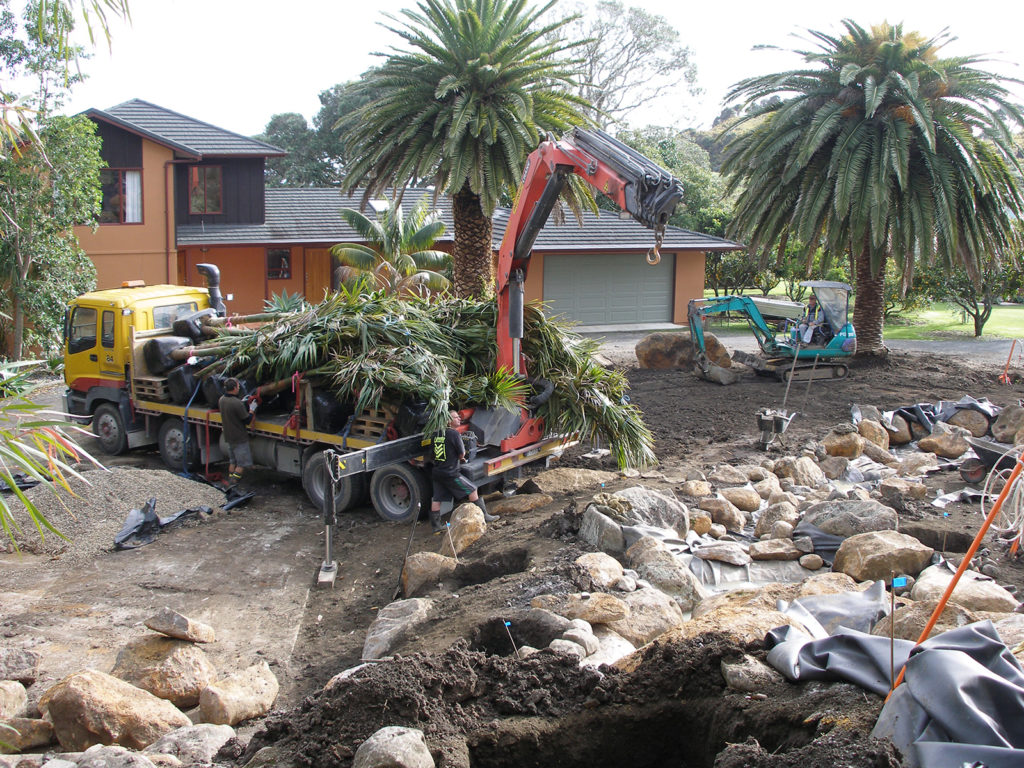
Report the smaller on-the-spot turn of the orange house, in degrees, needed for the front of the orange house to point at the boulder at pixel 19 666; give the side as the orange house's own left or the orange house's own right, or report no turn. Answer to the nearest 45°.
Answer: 0° — it already faces it

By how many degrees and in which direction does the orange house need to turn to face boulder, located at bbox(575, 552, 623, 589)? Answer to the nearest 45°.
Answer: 0° — it already faces it

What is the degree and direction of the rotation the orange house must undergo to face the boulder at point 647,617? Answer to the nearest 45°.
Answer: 0° — it already faces it

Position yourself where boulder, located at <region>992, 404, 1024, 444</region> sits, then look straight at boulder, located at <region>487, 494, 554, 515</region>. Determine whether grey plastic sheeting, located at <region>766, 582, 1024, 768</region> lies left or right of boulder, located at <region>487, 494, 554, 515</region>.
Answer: left

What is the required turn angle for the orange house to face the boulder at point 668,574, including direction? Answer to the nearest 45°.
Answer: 0° — it already faces it

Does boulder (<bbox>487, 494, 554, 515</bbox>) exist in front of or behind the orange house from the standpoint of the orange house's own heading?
in front

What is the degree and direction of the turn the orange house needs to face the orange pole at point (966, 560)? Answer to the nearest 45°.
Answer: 0° — it already faces it

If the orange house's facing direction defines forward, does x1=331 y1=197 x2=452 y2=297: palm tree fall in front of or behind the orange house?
in front

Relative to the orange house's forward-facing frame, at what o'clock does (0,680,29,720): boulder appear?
The boulder is roughly at 12 o'clock from the orange house.

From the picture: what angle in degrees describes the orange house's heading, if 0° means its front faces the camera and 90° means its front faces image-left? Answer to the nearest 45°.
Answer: approximately 0°

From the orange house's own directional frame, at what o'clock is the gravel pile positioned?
The gravel pile is roughly at 12 o'clock from the orange house.
